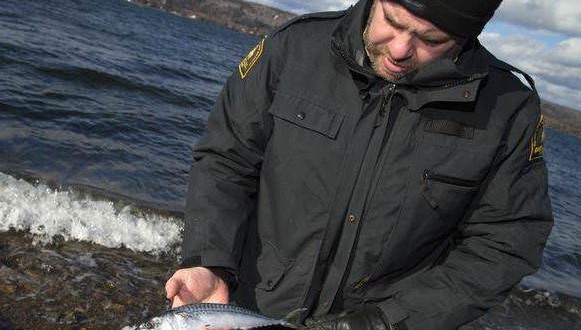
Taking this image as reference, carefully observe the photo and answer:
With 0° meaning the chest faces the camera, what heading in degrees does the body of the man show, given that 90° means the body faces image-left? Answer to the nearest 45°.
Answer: approximately 0°
